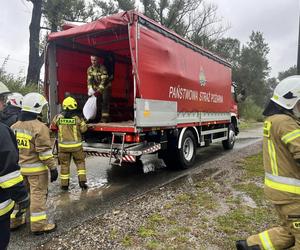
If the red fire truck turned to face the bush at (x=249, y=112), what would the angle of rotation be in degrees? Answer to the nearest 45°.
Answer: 0° — it already faces it

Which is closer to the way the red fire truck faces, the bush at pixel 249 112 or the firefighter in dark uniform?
the bush

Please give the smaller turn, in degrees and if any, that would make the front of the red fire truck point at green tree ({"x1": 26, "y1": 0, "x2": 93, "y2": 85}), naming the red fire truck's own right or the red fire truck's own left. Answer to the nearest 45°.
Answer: approximately 90° to the red fire truck's own left

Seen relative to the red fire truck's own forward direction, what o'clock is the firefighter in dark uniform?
The firefighter in dark uniform is roughly at 5 o'clock from the red fire truck.

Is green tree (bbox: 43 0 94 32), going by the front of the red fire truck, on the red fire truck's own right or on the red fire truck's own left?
on the red fire truck's own left

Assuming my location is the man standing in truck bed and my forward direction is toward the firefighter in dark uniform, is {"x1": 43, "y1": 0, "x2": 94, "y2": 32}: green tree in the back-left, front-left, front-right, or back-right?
back-right

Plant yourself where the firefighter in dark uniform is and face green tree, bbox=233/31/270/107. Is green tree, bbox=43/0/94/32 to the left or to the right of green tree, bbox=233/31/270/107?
left

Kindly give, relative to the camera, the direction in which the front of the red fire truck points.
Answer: facing away from the viewer and to the right of the viewer

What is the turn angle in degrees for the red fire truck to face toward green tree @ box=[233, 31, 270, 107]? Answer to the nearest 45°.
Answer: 0° — it already faces it
